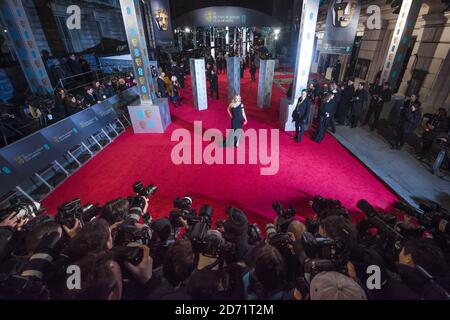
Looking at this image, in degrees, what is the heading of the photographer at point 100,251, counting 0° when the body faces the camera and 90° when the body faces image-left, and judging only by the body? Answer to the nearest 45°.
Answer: approximately 225°

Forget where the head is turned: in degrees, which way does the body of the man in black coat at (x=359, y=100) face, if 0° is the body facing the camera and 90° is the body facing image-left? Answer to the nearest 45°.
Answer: approximately 45°

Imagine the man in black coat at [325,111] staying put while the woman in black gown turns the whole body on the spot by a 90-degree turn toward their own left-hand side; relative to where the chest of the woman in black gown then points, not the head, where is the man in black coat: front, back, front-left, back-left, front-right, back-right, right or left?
front

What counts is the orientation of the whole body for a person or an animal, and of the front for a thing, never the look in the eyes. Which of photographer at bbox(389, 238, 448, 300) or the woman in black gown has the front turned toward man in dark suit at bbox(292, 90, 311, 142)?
the photographer

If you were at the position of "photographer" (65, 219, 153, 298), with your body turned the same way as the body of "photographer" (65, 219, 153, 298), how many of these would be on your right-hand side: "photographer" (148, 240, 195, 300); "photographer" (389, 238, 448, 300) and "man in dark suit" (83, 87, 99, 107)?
2

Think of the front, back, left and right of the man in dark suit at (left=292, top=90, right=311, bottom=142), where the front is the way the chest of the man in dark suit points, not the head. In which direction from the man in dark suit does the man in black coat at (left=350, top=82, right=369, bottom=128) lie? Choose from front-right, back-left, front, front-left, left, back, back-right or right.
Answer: back

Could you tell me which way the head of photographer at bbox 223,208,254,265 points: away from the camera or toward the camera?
away from the camera

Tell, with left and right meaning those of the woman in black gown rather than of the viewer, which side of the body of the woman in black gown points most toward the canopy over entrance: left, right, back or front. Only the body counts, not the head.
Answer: back

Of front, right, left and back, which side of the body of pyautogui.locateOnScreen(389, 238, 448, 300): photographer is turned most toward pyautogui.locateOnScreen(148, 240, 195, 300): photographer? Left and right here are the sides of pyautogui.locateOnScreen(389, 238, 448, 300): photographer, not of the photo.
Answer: left

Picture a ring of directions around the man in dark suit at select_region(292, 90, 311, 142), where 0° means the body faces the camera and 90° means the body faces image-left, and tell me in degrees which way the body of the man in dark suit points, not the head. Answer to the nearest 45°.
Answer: approximately 45°

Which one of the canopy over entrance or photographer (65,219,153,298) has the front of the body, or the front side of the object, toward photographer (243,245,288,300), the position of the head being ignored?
the canopy over entrance

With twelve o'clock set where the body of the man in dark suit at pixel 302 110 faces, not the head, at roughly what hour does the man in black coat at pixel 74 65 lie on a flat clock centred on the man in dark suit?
The man in black coat is roughly at 2 o'clock from the man in dark suit.

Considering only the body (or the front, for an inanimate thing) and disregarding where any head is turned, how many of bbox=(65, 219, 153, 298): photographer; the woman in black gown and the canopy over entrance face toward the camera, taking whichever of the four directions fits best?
2

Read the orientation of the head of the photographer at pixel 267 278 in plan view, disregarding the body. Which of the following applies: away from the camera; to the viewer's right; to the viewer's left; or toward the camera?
away from the camera

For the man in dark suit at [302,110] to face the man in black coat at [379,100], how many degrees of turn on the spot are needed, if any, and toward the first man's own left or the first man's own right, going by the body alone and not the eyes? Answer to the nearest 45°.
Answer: approximately 180°

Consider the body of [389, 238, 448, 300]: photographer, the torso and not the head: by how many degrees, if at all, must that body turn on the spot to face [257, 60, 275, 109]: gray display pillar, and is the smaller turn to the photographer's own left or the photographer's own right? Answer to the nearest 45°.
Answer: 0° — they already face it
